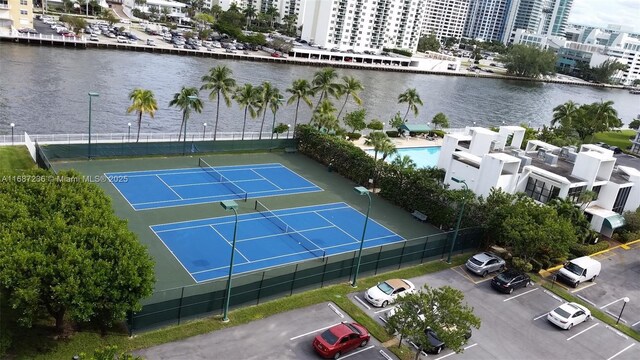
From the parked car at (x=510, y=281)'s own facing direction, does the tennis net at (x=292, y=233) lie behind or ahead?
behind

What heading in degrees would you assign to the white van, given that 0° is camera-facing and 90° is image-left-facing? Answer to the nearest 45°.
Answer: approximately 45°

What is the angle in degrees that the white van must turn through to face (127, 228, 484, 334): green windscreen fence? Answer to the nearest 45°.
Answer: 0° — it already faces it

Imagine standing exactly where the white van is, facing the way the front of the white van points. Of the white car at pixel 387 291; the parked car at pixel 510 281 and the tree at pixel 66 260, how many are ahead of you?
3

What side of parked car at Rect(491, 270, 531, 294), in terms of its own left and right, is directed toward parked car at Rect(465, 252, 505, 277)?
left

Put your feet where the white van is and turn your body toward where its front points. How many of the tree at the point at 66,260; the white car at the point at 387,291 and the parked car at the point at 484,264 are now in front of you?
3

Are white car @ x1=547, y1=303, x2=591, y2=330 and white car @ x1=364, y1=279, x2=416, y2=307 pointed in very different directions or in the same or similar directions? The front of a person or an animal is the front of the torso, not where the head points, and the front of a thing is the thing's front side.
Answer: very different directions
